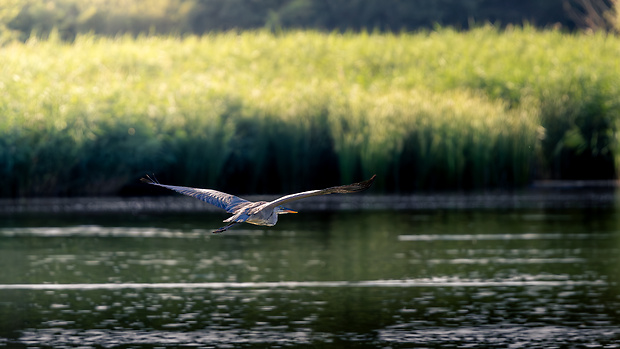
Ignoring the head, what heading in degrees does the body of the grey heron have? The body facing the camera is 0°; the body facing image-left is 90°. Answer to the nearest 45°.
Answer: approximately 225°
